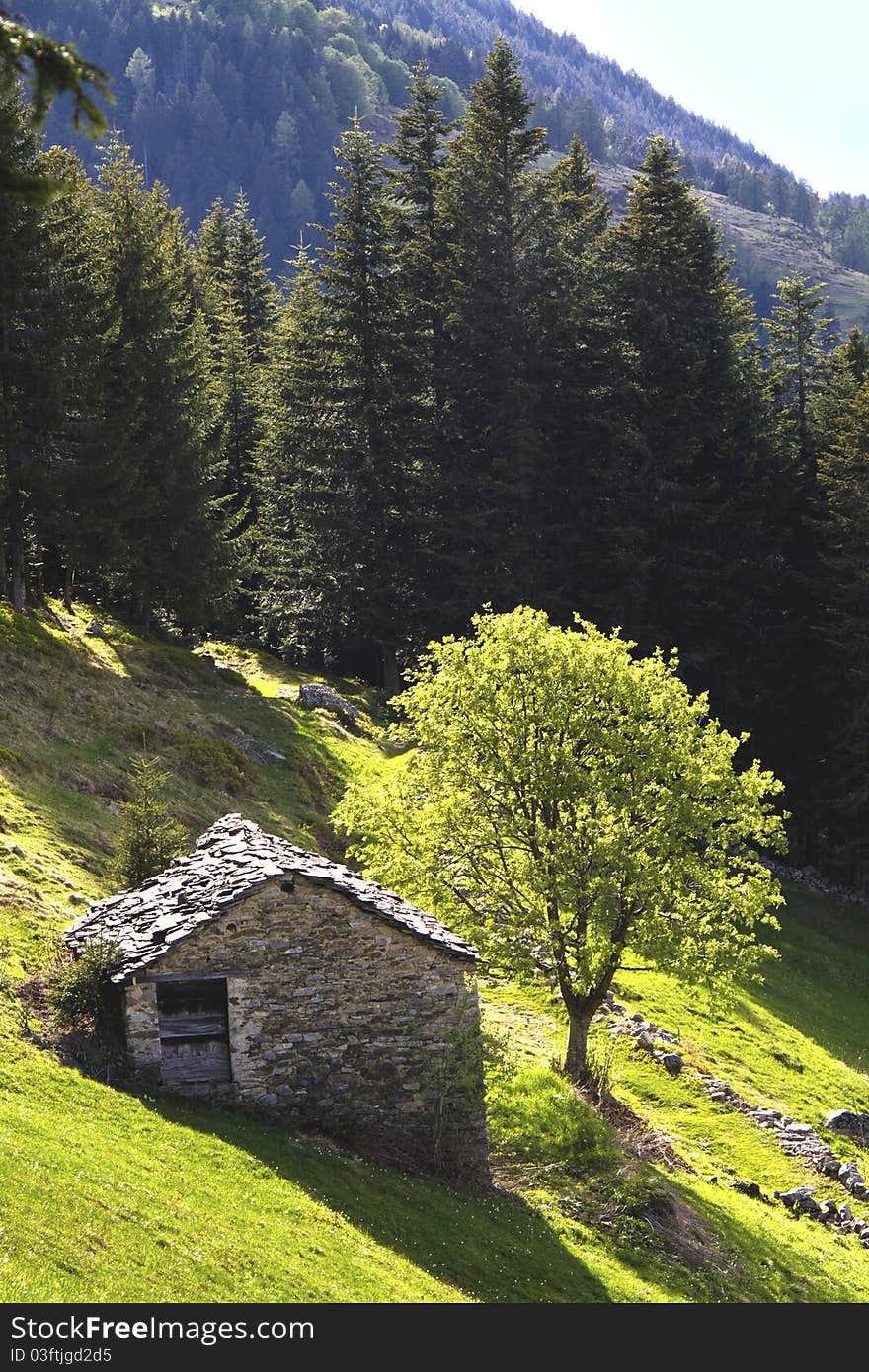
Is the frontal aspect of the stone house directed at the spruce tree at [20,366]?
no

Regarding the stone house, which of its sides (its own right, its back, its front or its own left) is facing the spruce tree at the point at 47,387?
back

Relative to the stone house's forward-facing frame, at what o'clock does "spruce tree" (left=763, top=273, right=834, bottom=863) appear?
The spruce tree is roughly at 7 o'clock from the stone house.

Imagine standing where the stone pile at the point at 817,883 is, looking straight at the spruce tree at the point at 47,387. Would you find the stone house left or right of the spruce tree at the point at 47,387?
left

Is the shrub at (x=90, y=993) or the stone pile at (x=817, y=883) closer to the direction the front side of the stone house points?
the shrub

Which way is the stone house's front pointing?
toward the camera

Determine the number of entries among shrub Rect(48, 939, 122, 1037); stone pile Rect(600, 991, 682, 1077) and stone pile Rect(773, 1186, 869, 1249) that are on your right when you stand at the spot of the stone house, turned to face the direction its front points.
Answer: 1

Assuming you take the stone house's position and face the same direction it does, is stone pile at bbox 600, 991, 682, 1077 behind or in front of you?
behind

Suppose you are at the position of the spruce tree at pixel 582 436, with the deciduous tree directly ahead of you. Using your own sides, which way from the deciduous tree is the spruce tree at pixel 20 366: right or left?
right

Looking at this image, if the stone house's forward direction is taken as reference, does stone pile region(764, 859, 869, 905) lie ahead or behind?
behind

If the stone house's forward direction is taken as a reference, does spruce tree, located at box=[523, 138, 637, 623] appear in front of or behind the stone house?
behind

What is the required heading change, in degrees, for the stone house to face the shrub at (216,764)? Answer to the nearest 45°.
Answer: approximately 180°

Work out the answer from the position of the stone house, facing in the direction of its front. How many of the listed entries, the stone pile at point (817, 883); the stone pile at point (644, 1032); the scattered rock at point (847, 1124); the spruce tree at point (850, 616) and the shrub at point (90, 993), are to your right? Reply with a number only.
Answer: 1

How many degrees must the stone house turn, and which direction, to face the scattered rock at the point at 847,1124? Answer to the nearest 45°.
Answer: approximately 135° to its left

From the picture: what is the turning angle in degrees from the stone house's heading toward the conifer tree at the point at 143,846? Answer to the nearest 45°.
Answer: approximately 135° to its right

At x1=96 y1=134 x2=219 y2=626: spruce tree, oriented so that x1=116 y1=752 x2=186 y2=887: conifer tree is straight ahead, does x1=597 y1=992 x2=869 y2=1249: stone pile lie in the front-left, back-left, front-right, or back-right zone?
front-left

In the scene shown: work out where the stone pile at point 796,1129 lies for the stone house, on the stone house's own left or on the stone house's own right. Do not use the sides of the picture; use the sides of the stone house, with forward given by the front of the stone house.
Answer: on the stone house's own left
